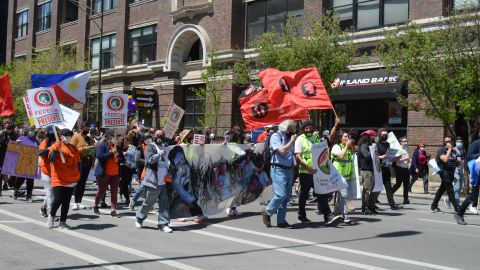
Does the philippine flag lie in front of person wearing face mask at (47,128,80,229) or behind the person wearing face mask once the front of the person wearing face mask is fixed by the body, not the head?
behind

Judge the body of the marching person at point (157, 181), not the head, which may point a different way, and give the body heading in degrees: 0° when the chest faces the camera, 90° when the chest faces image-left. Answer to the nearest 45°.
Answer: approximately 315°

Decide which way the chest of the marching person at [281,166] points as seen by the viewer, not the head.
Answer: to the viewer's right

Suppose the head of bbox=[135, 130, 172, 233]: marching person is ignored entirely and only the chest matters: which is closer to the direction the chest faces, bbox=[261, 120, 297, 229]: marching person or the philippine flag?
the marching person

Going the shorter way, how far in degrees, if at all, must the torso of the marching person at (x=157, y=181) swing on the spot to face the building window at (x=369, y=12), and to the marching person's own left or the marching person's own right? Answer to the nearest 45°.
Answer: approximately 90° to the marching person's own left

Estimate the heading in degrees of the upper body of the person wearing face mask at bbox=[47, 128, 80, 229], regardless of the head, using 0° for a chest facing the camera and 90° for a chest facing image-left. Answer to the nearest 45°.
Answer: approximately 0°
